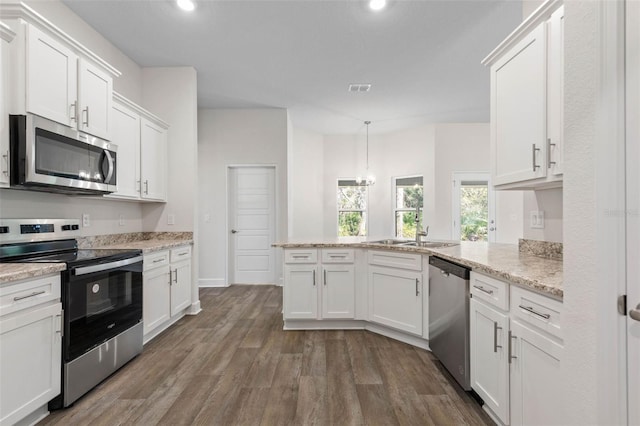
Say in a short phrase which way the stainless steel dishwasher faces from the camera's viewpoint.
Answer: facing the viewer and to the left of the viewer

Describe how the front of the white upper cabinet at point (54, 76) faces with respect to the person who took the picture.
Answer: facing the viewer and to the right of the viewer

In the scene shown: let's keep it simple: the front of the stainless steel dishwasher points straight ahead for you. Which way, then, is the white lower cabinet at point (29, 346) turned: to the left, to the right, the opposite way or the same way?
the opposite way

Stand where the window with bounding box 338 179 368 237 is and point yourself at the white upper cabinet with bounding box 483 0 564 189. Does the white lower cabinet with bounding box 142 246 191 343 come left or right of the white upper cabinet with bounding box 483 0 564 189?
right

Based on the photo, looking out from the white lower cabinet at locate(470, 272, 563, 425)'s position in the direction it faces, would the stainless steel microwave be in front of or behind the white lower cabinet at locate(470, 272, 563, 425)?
in front

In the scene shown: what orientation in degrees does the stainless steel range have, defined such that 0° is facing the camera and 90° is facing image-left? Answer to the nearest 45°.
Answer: approximately 315°

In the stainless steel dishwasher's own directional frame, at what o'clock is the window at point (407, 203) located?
The window is roughly at 4 o'clock from the stainless steel dishwasher.

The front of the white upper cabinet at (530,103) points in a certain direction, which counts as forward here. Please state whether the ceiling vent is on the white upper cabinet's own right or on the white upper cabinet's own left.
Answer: on the white upper cabinet's own right

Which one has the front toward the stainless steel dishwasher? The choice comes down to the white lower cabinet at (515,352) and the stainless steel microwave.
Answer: the stainless steel microwave

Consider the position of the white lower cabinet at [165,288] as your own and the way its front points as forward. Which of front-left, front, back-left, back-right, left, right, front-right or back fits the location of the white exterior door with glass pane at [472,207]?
front-left

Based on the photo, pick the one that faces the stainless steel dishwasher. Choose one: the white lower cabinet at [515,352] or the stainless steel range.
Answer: the stainless steel range

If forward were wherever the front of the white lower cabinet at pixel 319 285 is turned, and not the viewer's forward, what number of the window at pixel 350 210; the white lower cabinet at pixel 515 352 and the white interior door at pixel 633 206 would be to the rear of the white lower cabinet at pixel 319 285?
1

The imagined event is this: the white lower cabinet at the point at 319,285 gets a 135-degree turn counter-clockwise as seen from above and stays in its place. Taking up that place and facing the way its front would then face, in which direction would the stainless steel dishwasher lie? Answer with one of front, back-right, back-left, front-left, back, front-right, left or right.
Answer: right

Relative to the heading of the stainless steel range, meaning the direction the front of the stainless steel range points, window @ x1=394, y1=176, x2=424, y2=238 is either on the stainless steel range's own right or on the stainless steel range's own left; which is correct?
on the stainless steel range's own left

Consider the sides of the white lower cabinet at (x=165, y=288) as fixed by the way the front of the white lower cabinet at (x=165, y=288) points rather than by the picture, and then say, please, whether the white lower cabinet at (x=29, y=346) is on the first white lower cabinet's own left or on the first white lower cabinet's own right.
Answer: on the first white lower cabinet's own right

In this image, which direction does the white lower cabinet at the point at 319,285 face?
toward the camera
